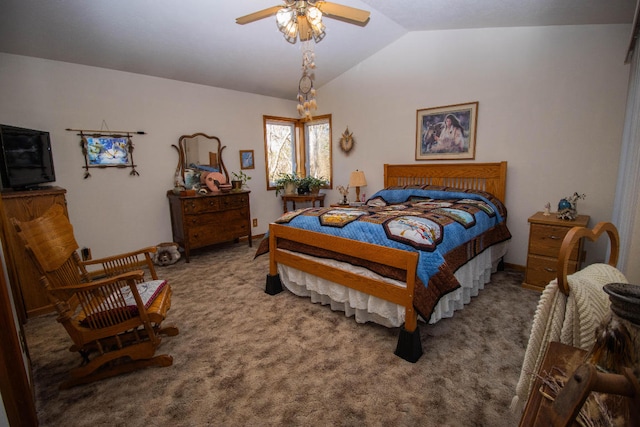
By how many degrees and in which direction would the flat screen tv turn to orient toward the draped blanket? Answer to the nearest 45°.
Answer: approximately 45° to its right

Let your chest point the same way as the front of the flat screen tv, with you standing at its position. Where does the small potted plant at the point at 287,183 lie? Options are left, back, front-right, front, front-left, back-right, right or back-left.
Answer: front-left

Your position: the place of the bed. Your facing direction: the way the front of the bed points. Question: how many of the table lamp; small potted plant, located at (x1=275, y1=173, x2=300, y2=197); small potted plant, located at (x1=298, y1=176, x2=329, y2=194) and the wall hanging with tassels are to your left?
0

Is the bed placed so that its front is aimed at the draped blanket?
no

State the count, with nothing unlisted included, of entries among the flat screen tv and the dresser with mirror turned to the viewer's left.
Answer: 0

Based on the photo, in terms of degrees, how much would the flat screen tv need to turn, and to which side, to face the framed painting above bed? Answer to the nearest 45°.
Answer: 0° — it already faces it

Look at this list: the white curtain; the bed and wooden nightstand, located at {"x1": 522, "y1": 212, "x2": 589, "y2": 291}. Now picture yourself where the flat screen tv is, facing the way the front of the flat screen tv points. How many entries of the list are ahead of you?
3

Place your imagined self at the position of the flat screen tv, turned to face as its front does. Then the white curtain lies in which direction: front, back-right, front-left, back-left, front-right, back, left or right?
front

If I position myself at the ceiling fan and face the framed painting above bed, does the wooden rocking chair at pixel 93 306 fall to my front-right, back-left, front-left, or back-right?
back-left

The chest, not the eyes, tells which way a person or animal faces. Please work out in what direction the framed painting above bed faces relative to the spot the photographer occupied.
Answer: facing the viewer and to the left of the viewer

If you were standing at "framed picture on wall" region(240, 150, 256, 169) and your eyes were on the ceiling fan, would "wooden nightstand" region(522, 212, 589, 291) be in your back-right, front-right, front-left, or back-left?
front-left

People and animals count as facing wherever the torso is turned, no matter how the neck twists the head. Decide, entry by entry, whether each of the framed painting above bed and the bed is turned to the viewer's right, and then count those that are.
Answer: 0

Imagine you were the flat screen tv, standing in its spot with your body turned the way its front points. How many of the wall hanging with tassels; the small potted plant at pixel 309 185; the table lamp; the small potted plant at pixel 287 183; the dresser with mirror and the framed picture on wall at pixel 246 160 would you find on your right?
0

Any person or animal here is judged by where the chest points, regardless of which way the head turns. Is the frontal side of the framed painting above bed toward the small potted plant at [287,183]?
no

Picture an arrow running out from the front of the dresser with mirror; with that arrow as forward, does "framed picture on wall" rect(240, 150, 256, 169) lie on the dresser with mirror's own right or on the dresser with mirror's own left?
on the dresser with mirror's own left

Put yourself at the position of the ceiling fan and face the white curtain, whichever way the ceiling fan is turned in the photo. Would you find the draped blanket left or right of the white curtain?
right

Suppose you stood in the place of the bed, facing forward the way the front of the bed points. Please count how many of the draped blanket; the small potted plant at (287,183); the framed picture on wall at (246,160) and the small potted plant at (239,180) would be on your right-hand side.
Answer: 3

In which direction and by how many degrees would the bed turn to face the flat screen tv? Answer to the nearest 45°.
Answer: approximately 45° to its right

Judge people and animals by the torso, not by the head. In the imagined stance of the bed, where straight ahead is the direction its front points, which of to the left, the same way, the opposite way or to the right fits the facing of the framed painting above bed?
the same way

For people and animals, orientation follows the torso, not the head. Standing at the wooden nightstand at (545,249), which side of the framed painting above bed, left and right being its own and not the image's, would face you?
left
